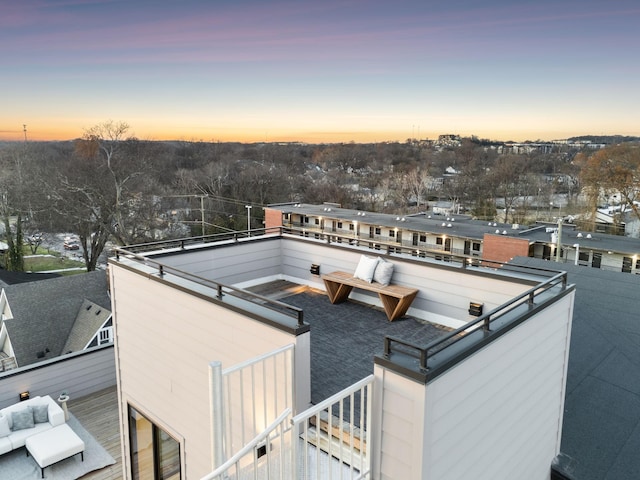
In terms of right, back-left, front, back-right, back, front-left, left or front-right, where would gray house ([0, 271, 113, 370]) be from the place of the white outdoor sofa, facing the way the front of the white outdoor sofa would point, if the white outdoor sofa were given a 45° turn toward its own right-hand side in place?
back

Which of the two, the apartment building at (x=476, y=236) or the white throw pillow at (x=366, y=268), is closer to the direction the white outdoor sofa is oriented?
the white throw pillow

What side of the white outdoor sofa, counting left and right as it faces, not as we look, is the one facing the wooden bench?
front

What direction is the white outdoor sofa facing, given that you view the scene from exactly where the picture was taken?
facing the viewer and to the right of the viewer
